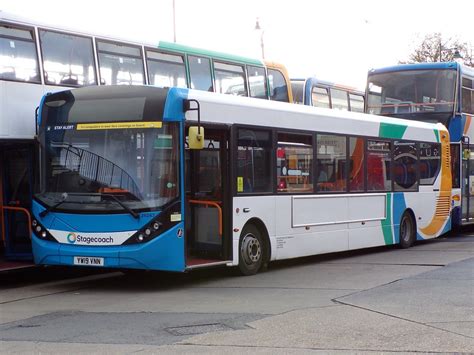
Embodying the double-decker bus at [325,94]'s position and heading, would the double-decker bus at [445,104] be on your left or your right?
on your left

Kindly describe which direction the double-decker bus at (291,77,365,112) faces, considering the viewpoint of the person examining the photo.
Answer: facing the viewer and to the left of the viewer

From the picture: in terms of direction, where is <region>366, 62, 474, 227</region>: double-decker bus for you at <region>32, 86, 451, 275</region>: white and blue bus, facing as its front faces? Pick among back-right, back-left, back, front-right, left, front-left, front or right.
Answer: back

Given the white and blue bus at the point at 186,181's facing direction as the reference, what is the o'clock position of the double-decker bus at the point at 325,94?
The double-decker bus is roughly at 5 o'clock from the white and blue bus.

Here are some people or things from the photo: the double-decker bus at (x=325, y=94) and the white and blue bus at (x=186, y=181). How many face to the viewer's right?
0

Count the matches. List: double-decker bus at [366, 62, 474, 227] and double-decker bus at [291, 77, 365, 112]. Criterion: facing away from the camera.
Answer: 0

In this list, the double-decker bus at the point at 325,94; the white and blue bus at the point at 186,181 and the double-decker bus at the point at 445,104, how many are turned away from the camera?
0

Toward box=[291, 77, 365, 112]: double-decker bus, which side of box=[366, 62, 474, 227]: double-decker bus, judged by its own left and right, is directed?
right
